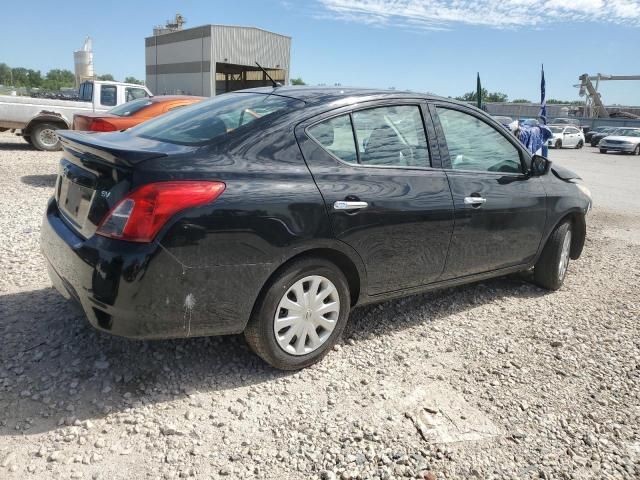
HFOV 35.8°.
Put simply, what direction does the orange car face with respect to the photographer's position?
facing away from the viewer and to the right of the viewer

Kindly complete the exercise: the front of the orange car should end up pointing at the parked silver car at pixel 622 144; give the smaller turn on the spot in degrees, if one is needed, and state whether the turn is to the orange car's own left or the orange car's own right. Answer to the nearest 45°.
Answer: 0° — it already faces it

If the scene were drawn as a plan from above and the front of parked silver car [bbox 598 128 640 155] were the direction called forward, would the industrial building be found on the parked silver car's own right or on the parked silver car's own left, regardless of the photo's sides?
on the parked silver car's own right

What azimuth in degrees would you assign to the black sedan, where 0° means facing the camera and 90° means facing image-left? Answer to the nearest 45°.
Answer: approximately 225°

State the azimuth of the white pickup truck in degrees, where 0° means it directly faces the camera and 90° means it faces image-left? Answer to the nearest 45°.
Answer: approximately 225°

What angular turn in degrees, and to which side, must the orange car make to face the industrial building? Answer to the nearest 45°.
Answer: approximately 45° to its left

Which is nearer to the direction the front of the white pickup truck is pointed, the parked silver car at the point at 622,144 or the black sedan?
the parked silver car
